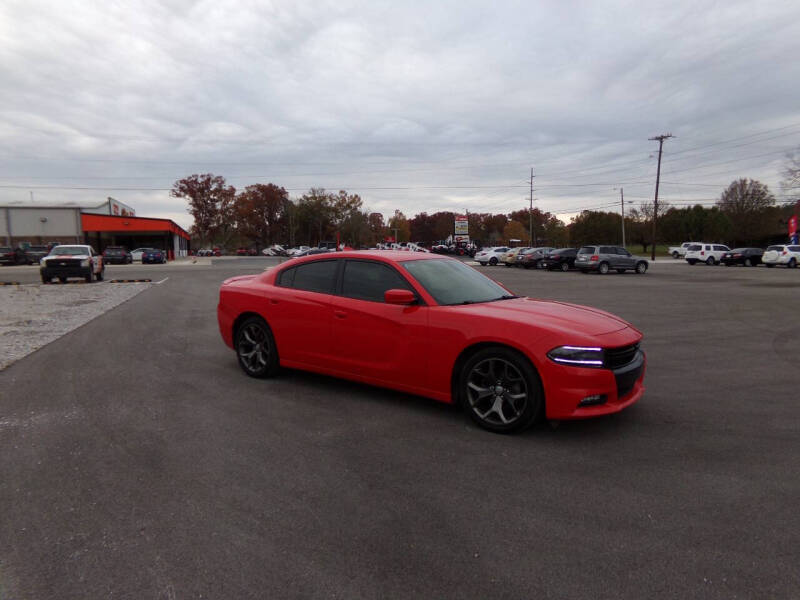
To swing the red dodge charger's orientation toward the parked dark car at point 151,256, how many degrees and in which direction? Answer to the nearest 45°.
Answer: approximately 180°

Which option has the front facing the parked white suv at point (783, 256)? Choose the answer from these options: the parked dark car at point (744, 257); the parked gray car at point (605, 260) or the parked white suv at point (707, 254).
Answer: the parked gray car at point (605, 260)
